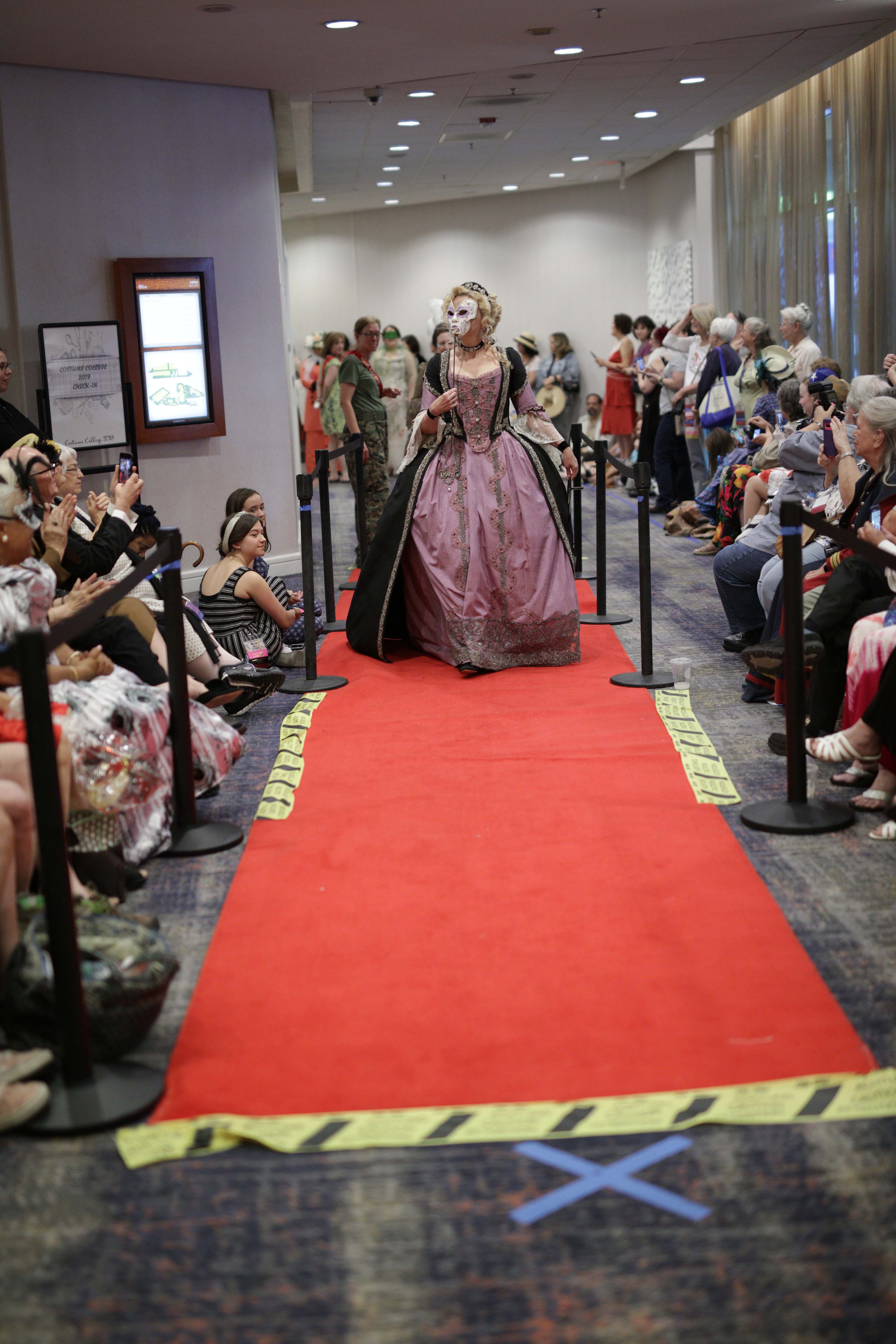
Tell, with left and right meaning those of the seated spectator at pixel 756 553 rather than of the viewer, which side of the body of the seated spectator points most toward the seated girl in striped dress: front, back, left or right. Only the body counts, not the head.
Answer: front

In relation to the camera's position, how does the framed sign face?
facing the viewer

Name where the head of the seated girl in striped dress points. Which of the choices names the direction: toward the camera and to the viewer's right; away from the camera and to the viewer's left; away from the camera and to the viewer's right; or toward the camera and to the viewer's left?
toward the camera and to the viewer's right

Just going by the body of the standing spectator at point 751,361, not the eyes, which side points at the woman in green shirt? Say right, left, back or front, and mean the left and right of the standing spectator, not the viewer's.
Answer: front

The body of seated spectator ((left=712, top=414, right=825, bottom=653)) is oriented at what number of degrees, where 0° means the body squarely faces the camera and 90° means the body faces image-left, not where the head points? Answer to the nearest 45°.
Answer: approximately 90°

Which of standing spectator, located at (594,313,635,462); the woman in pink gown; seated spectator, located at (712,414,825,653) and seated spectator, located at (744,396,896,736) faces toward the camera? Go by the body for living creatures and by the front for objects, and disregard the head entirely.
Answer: the woman in pink gown

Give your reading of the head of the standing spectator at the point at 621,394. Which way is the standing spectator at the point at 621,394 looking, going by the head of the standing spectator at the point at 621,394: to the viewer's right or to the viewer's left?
to the viewer's left

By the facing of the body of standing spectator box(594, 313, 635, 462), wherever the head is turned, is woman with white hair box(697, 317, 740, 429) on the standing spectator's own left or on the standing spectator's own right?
on the standing spectator's own left

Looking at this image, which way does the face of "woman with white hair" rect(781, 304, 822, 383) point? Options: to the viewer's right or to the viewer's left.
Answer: to the viewer's left

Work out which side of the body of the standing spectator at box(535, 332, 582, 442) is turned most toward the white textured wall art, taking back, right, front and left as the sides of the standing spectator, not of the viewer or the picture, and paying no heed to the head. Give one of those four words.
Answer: left

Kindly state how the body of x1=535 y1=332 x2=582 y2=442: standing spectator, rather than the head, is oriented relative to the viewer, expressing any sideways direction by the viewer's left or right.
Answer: facing the viewer and to the left of the viewer

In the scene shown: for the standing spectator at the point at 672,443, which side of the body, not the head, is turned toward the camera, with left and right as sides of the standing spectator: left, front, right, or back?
left

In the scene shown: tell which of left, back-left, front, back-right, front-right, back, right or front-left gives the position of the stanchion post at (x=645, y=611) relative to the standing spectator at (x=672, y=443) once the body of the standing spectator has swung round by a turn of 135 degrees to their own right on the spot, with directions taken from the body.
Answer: back-right

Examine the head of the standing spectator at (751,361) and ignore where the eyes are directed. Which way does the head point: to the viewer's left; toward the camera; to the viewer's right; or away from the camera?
to the viewer's left

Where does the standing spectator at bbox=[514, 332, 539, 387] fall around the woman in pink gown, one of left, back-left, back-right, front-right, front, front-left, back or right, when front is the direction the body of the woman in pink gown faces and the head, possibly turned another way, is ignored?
back

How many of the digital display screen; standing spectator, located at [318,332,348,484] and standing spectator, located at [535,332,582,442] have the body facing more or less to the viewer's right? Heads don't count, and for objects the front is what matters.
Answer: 1
